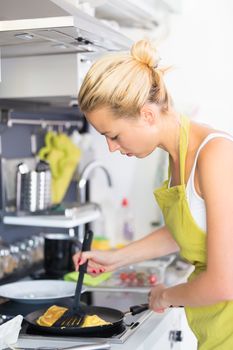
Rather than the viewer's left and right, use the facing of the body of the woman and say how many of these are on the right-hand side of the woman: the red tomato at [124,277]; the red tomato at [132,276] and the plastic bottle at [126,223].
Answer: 3

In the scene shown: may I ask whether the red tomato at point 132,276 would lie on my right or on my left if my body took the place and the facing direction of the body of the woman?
on my right

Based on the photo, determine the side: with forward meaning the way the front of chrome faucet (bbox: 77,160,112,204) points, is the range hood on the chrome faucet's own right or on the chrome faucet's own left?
on the chrome faucet's own right

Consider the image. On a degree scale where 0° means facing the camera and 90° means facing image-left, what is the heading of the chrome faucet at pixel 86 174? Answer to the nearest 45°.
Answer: approximately 270°

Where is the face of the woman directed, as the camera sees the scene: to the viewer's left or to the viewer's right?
to the viewer's left

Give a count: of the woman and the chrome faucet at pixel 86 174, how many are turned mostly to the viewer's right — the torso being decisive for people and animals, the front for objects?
1

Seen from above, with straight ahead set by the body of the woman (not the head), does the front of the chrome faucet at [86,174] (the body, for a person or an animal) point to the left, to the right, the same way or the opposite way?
the opposite way

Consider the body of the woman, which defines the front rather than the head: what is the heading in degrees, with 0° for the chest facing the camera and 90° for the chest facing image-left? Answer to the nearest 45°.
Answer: approximately 90°

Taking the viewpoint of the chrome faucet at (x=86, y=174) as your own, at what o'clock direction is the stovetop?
The stovetop is roughly at 3 o'clock from the chrome faucet.
